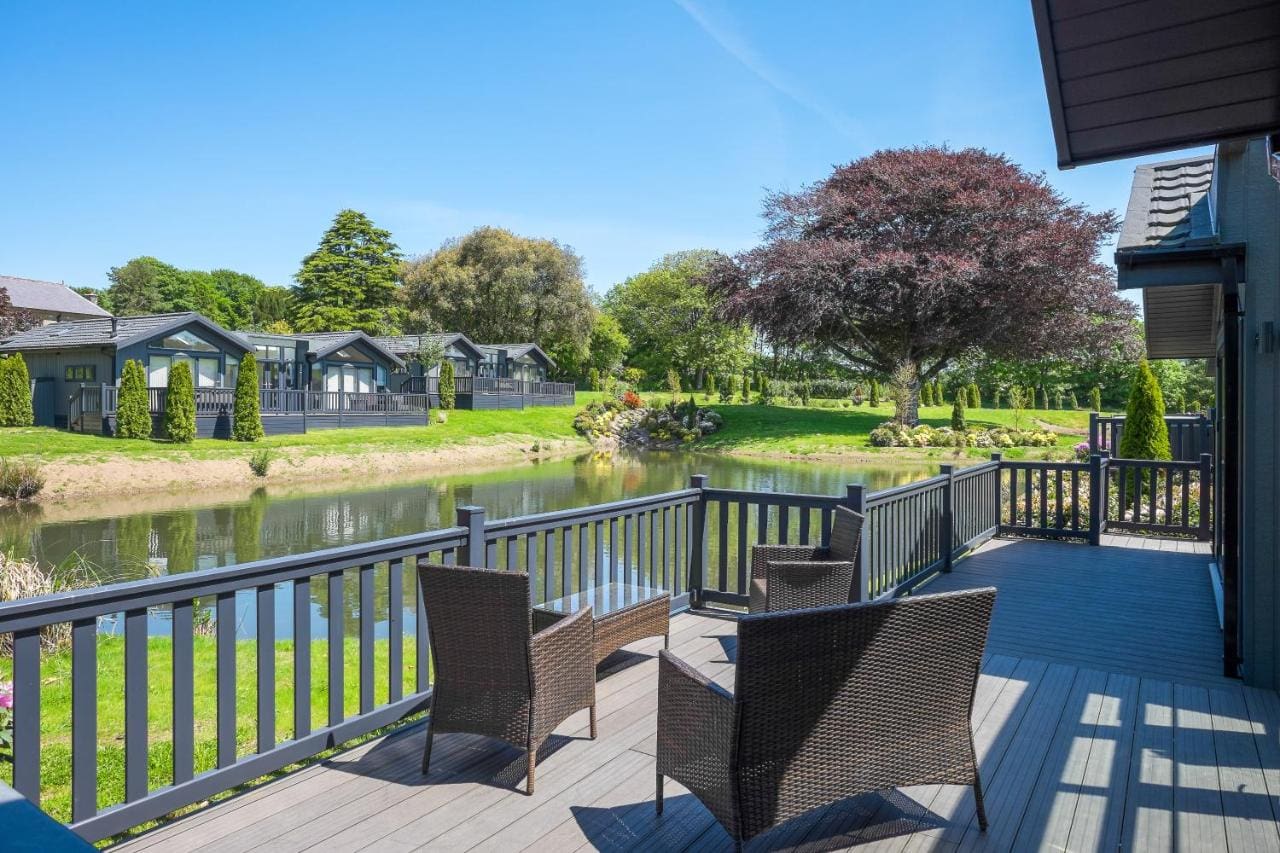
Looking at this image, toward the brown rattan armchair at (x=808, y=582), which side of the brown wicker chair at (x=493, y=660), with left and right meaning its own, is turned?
front

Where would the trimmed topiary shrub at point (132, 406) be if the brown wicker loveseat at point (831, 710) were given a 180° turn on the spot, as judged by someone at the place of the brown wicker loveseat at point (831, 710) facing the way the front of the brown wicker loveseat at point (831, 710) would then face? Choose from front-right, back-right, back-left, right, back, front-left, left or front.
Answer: back

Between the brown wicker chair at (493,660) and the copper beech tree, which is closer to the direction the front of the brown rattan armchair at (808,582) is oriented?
the brown wicker chair

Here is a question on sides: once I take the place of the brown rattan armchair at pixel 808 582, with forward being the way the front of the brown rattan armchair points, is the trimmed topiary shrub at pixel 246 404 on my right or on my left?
on my right

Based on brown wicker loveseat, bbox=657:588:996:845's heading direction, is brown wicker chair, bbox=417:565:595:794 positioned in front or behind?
in front

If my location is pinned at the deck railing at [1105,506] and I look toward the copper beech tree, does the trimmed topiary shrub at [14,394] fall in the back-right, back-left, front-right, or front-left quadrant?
front-left

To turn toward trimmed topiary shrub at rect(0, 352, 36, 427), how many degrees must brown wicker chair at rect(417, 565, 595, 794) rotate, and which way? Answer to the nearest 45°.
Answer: approximately 90° to its left

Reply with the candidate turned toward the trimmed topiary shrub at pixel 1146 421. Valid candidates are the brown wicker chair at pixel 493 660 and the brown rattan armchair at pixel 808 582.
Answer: the brown wicker chair

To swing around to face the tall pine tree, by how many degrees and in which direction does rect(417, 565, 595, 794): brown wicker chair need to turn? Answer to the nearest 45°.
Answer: approximately 45° to its left

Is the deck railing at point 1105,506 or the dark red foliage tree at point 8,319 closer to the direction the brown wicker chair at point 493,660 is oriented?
the deck railing

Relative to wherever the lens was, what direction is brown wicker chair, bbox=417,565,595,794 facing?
facing away from the viewer and to the right of the viewer

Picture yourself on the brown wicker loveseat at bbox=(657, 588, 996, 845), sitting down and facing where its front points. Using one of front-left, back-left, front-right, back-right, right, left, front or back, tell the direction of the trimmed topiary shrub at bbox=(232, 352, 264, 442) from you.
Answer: front

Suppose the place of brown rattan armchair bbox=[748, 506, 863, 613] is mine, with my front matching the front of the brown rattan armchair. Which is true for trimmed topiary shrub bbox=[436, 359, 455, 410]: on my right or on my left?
on my right

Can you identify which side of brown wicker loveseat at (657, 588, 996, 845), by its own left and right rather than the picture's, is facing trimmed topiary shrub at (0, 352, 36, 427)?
front

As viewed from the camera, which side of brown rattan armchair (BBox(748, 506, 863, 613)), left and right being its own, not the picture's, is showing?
left

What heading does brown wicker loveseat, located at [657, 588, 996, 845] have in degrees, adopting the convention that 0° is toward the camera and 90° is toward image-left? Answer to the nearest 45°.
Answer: approximately 135°

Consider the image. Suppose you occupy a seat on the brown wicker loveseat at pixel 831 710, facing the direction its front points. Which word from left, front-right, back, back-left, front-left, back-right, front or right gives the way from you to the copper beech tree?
front-right
